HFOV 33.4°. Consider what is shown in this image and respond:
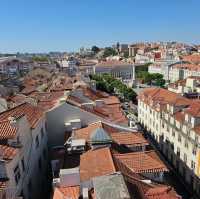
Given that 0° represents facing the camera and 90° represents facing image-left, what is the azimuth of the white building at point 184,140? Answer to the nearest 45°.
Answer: approximately 45°
